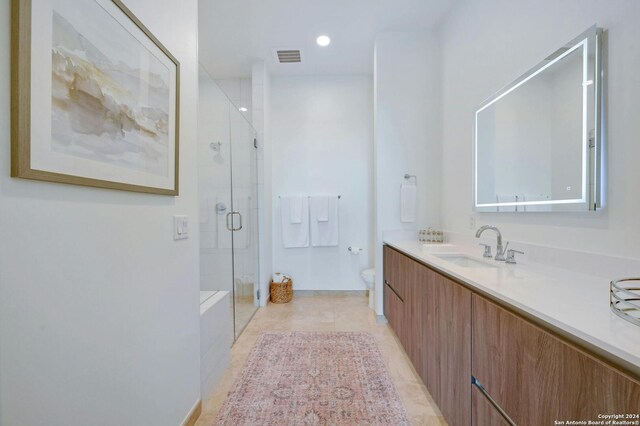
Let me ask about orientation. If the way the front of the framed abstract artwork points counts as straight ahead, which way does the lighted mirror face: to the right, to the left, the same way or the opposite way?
the opposite way

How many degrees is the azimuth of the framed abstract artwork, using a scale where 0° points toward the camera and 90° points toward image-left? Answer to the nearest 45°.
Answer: approximately 315°

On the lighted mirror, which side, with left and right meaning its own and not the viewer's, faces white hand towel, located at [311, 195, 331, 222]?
right

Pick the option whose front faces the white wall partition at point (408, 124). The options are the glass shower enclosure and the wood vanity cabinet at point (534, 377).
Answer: the glass shower enclosure

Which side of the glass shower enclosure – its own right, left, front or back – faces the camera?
right

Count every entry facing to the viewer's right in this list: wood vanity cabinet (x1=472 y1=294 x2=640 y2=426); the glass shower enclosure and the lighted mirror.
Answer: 1

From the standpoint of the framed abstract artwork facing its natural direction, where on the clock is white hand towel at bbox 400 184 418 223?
The white hand towel is roughly at 10 o'clock from the framed abstract artwork.

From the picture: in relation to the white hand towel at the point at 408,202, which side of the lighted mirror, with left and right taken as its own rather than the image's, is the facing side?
right

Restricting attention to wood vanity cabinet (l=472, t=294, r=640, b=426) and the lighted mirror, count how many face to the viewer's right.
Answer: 0

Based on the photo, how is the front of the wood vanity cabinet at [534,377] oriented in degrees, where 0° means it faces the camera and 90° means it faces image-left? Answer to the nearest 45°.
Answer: approximately 45°

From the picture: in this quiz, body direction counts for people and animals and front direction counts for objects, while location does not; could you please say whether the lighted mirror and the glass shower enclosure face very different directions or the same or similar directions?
very different directions

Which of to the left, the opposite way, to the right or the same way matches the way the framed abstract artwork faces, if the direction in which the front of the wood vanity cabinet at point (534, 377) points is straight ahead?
the opposite way
